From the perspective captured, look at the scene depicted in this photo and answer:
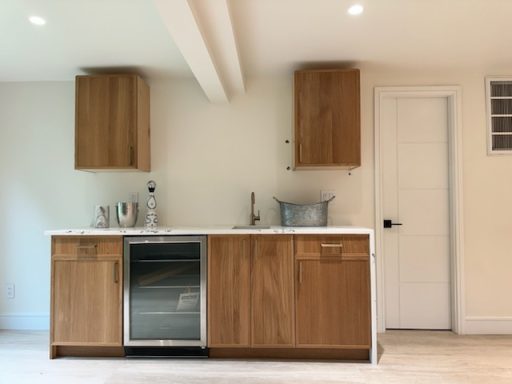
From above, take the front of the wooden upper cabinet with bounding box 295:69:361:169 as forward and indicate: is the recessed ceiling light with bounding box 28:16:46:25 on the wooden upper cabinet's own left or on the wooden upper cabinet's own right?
on the wooden upper cabinet's own right

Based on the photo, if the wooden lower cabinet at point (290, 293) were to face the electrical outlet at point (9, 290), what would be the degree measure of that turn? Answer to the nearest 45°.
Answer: approximately 90° to its right

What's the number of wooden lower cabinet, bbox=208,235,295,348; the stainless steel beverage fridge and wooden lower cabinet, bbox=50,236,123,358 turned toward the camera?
3

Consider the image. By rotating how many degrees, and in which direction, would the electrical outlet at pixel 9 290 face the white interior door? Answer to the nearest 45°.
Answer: approximately 45° to its left

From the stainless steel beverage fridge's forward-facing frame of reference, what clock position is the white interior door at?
The white interior door is roughly at 9 o'clock from the stainless steel beverage fridge.

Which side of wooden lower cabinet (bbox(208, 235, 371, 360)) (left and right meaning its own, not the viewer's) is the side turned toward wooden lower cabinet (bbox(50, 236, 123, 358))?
right

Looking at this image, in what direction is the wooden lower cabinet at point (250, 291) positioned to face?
toward the camera

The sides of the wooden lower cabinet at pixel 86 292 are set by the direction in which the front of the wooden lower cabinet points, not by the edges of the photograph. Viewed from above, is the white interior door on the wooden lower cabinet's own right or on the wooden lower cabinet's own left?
on the wooden lower cabinet's own left

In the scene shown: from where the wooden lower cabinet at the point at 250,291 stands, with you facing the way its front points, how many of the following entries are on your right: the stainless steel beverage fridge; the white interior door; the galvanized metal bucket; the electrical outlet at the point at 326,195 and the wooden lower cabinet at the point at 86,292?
2

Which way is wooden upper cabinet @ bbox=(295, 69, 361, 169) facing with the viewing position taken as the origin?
facing the viewer

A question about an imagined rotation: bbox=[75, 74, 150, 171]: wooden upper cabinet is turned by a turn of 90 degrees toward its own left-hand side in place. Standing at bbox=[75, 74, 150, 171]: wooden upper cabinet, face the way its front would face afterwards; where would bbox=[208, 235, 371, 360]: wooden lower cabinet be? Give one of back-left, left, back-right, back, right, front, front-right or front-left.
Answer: front-right

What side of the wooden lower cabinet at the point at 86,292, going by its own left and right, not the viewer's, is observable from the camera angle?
front

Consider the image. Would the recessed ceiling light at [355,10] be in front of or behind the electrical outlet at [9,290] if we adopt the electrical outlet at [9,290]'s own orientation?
in front
